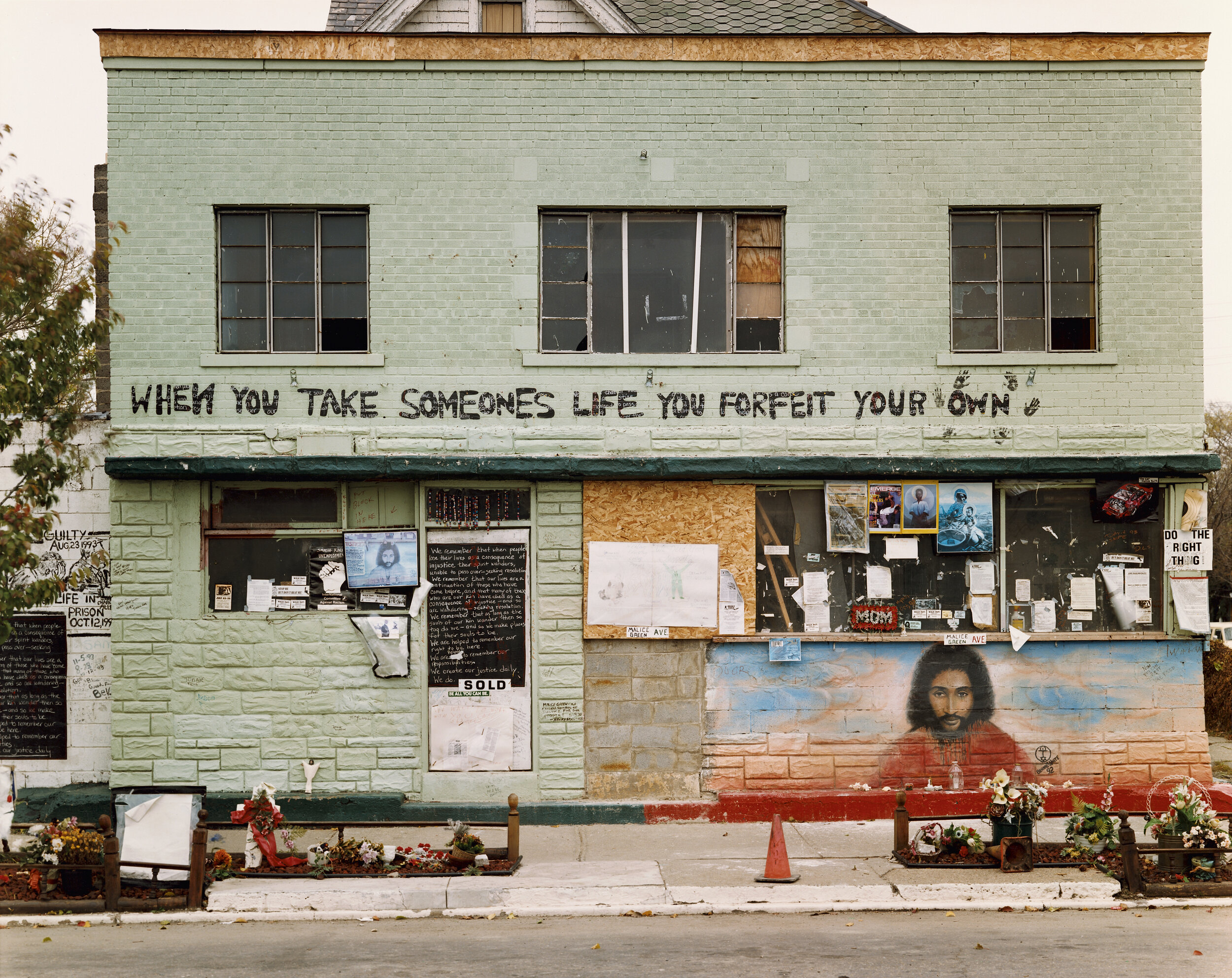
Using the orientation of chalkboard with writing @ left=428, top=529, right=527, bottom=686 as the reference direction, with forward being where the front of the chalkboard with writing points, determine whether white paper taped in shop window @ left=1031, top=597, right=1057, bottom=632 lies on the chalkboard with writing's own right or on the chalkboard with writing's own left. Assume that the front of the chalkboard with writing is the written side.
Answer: on the chalkboard with writing's own left

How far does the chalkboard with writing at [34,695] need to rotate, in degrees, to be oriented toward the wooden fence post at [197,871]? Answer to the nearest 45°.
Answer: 0° — it already faces it

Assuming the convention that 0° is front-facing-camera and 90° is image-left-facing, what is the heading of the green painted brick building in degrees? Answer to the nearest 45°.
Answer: approximately 0°

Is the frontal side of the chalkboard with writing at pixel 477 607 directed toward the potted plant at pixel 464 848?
yes

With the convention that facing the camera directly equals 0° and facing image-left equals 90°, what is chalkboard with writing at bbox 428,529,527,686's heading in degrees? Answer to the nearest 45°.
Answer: approximately 0°

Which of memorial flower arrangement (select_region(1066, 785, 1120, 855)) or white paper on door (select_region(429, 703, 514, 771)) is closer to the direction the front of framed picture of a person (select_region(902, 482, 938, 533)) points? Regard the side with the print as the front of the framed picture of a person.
the memorial flower arrangement
